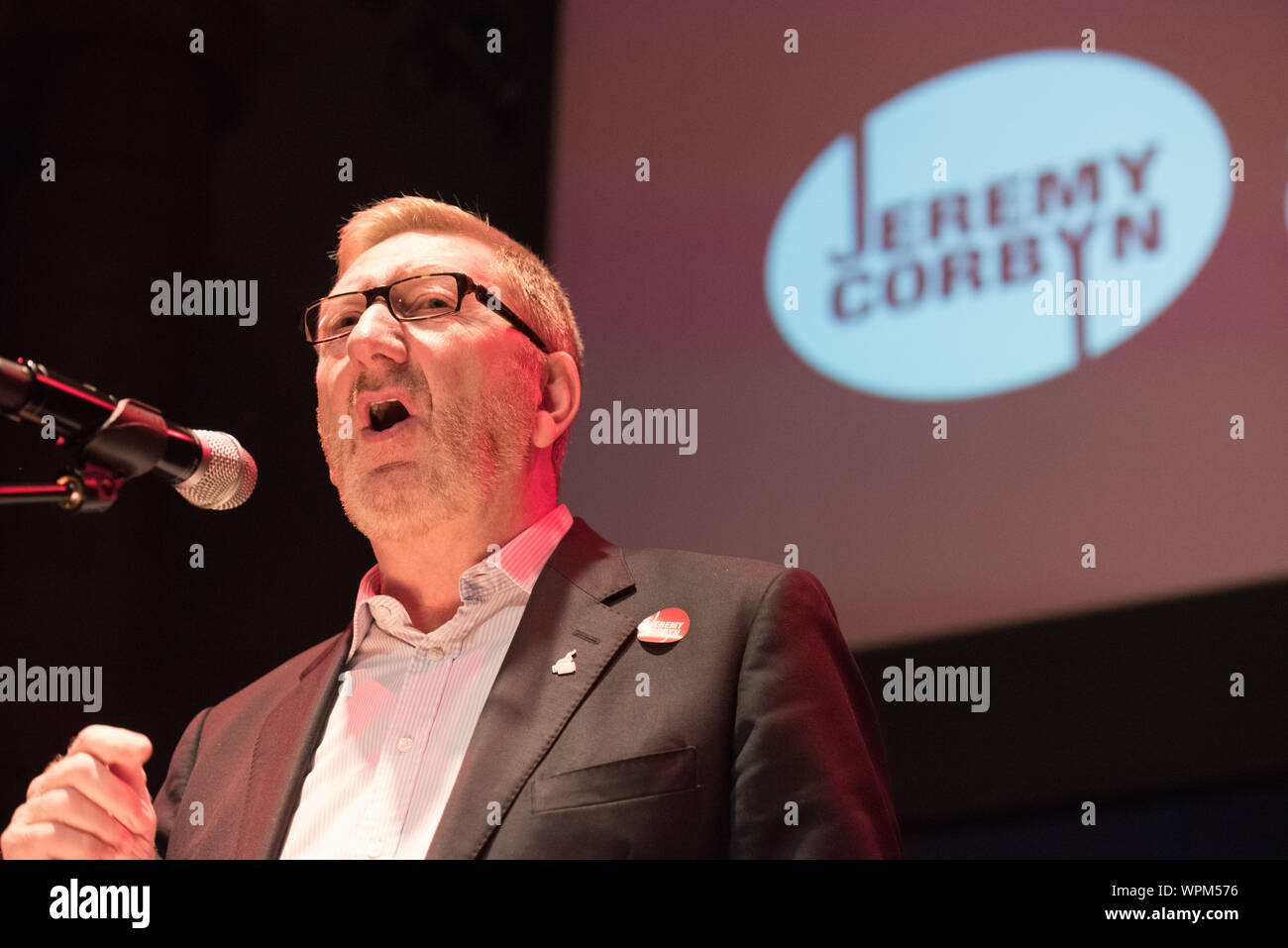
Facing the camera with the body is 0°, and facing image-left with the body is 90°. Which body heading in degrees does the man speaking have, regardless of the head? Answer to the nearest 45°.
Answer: approximately 45°

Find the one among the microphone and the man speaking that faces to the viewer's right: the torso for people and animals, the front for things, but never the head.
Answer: the microphone

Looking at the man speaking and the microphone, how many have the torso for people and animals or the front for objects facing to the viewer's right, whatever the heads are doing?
1

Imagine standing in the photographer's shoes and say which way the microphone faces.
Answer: facing to the right of the viewer
